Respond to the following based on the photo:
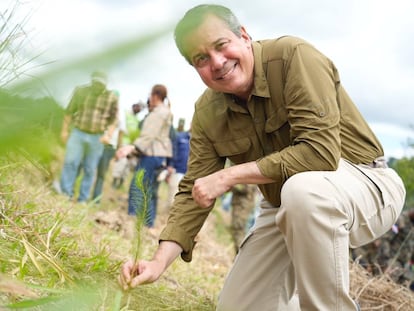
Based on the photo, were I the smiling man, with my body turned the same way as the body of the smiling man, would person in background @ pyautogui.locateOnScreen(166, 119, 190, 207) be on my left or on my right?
on my right

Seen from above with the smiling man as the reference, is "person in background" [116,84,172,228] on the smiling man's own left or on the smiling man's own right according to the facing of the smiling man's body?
on the smiling man's own right

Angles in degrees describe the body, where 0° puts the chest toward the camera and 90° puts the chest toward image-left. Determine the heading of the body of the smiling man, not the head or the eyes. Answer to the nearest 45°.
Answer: approximately 45°

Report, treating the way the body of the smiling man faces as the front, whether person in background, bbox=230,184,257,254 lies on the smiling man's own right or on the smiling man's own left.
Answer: on the smiling man's own right
